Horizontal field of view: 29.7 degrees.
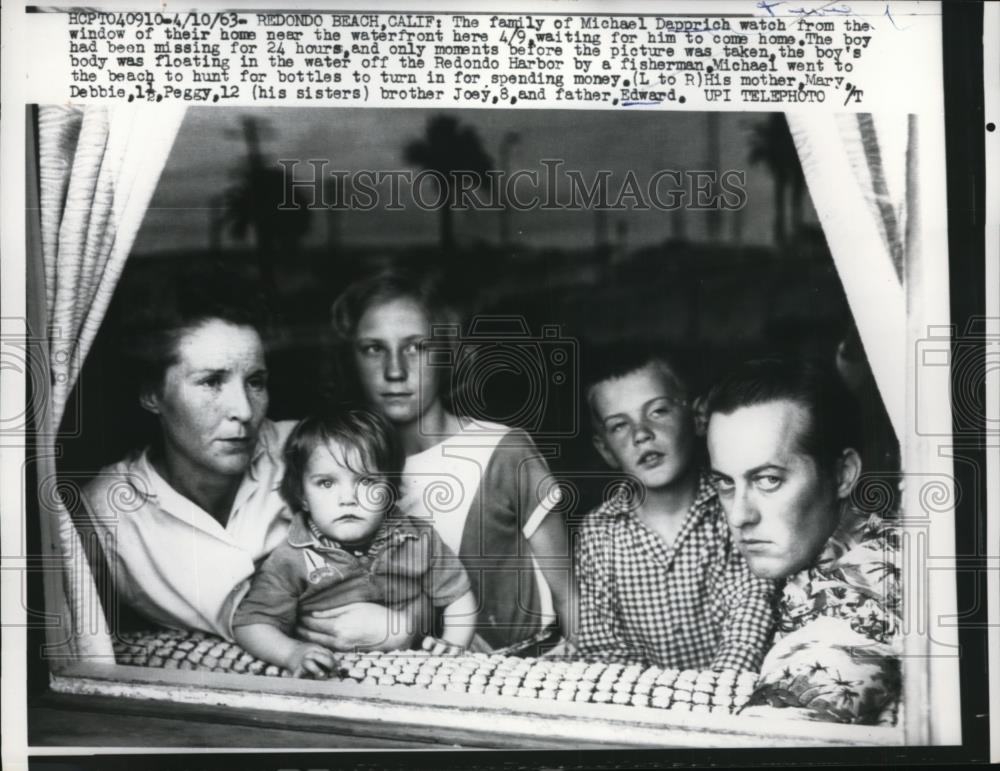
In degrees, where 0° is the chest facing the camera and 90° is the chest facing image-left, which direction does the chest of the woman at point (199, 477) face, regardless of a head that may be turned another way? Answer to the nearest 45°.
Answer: approximately 315°

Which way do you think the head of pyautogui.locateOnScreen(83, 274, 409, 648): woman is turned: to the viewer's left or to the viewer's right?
to the viewer's right
